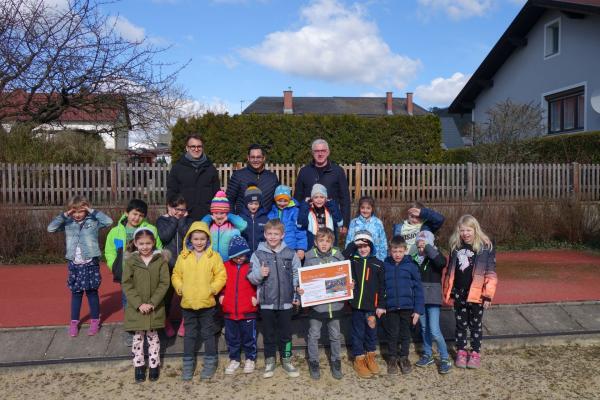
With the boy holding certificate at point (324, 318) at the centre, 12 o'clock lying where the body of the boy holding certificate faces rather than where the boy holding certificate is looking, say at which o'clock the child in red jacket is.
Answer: The child in red jacket is roughly at 3 o'clock from the boy holding certificate.

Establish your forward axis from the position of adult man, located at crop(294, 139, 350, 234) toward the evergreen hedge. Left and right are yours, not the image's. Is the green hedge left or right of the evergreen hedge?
right

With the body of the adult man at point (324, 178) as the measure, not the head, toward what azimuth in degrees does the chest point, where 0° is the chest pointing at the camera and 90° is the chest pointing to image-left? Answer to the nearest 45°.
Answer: approximately 0°

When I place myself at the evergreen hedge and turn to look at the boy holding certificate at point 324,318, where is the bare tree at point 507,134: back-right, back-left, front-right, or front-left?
back-left

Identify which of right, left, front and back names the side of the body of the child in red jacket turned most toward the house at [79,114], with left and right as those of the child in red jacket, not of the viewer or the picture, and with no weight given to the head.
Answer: back

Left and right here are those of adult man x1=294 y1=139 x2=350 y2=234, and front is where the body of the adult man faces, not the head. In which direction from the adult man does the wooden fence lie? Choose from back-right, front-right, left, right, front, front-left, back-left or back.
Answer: back
